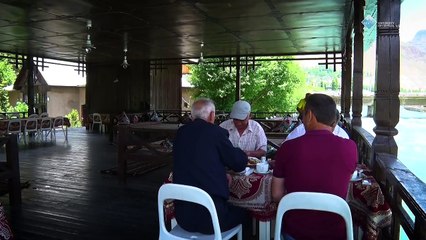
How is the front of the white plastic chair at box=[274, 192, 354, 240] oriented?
away from the camera

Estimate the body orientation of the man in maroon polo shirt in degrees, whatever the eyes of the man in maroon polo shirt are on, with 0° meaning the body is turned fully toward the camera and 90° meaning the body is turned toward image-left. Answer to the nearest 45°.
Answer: approximately 180°

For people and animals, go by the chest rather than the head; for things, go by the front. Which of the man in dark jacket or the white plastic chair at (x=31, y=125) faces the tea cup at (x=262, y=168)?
the man in dark jacket

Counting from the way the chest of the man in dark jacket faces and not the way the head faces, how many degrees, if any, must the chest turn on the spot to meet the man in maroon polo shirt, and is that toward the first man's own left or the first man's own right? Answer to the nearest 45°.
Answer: approximately 90° to the first man's own right

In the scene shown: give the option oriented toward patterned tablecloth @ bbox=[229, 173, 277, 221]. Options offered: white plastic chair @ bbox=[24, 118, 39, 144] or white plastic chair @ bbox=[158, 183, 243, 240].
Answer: white plastic chair @ bbox=[158, 183, 243, 240]

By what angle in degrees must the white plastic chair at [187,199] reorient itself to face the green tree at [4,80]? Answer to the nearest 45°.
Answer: approximately 90° to its left
